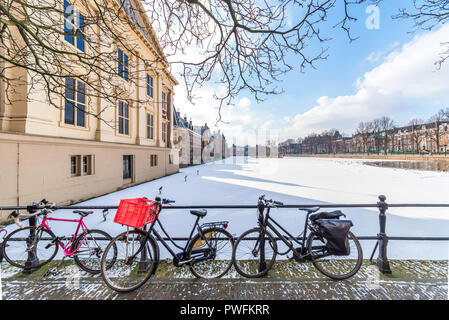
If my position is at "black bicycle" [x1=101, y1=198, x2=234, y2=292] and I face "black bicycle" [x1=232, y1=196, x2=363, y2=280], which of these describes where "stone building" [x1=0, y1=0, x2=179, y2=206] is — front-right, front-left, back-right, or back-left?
back-left

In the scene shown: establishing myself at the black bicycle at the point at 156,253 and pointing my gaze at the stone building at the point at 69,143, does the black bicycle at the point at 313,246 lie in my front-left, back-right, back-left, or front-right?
back-right

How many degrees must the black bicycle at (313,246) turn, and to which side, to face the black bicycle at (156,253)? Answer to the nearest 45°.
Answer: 0° — it already faces it

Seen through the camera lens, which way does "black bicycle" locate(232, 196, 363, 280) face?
facing to the left of the viewer
